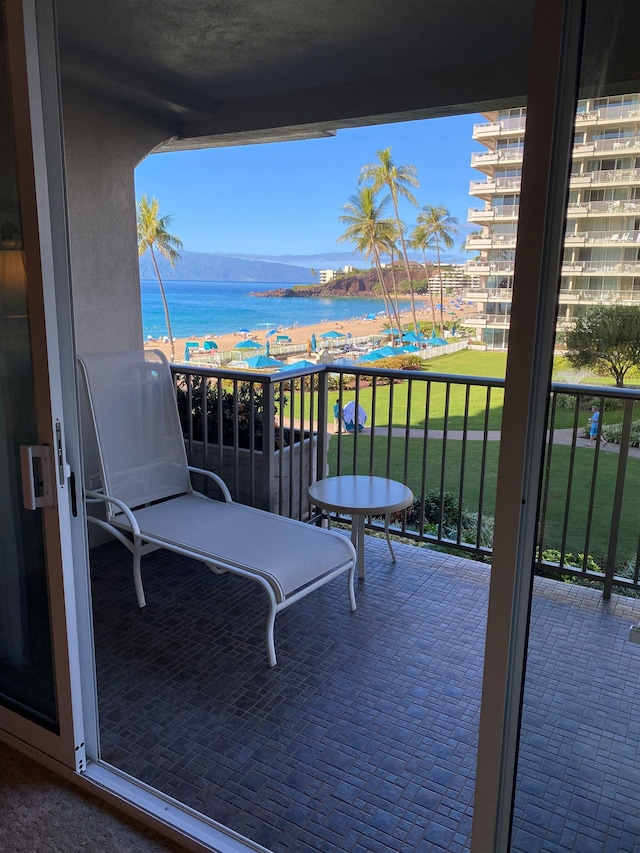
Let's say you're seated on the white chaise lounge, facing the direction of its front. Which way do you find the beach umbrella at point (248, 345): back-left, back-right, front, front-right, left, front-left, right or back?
back-left

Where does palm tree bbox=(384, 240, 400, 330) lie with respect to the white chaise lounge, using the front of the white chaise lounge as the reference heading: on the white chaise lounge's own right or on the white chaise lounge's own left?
on the white chaise lounge's own left

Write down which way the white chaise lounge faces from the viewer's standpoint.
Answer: facing the viewer and to the right of the viewer

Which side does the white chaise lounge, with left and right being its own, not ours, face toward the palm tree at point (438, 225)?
left

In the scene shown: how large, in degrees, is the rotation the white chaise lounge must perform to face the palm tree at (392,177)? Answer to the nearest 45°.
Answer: approximately 135° to its left

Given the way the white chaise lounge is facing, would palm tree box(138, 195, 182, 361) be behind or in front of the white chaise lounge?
behind

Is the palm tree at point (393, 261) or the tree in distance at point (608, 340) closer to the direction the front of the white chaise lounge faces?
the tree in distance

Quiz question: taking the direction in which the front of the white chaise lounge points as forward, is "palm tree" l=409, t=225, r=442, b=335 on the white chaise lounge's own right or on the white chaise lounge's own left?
on the white chaise lounge's own left

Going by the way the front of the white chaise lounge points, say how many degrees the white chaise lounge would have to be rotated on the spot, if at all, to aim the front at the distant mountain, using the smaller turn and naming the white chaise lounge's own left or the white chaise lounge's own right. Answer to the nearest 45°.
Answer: approximately 135° to the white chaise lounge's own left

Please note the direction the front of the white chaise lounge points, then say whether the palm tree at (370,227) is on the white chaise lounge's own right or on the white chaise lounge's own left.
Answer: on the white chaise lounge's own left

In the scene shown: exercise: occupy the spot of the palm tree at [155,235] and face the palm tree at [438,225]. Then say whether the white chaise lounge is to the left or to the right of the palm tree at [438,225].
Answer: right

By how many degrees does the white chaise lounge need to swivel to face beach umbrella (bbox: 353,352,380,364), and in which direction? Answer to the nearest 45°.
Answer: approximately 135° to its left
